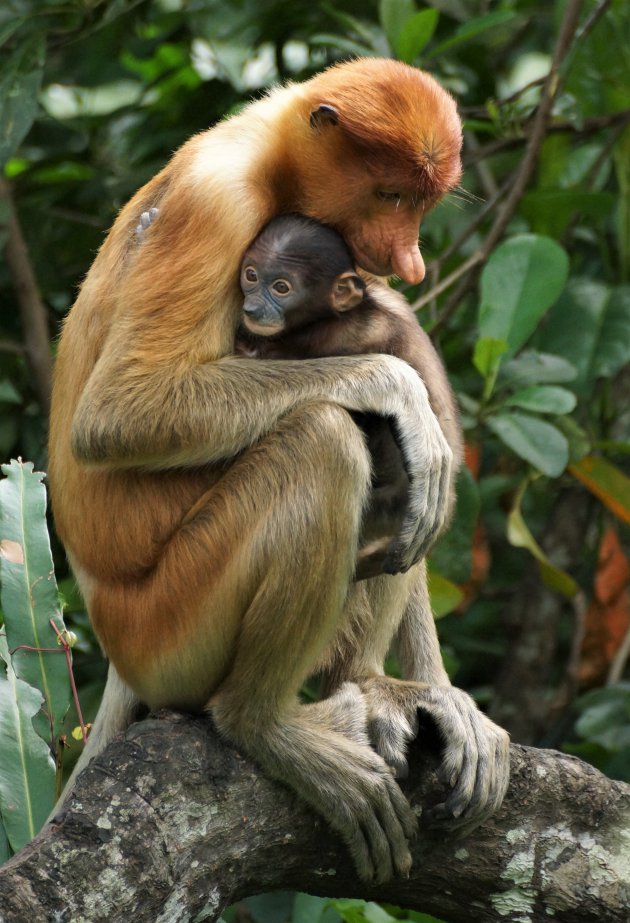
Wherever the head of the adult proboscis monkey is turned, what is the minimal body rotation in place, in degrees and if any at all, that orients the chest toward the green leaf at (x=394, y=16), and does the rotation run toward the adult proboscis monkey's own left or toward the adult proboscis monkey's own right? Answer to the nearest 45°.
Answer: approximately 90° to the adult proboscis monkey's own left

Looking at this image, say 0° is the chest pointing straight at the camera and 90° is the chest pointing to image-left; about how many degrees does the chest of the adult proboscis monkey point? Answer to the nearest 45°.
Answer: approximately 270°

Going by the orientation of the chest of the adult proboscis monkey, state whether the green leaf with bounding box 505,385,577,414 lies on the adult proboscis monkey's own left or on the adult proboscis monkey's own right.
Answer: on the adult proboscis monkey's own left

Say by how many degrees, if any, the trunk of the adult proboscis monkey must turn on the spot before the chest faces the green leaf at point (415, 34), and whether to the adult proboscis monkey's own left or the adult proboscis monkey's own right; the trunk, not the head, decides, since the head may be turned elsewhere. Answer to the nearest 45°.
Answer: approximately 90° to the adult proboscis monkey's own left

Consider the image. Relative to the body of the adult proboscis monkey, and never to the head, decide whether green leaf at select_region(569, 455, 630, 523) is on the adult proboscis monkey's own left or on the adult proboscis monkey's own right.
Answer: on the adult proboscis monkey's own left

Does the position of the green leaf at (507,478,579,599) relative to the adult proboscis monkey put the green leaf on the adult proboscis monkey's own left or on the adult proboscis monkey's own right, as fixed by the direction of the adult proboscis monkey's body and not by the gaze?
on the adult proboscis monkey's own left

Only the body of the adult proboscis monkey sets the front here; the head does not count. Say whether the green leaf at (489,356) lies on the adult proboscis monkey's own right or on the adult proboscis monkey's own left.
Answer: on the adult proboscis monkey's own left
